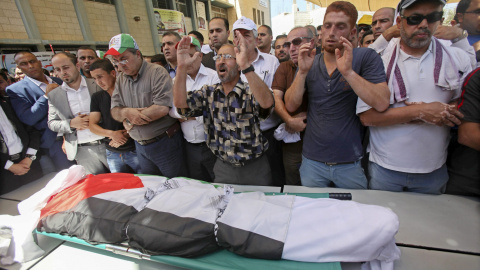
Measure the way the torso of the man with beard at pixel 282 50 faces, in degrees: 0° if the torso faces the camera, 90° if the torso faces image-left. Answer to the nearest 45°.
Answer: approximately 45°

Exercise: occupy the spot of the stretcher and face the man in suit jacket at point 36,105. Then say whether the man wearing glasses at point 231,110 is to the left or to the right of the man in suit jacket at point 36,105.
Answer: right

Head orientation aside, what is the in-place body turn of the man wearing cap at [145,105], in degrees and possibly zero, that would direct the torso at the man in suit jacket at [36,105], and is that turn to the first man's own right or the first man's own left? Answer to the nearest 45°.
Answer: approximately 90° to the first man's own right

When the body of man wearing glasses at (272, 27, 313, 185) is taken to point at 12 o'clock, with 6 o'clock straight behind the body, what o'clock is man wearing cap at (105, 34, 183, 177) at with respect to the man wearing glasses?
The man wearing cap is roughly at 3 o'clock from the man wearing glasses.

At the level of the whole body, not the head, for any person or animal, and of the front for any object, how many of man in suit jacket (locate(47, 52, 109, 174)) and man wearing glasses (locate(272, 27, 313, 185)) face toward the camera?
2

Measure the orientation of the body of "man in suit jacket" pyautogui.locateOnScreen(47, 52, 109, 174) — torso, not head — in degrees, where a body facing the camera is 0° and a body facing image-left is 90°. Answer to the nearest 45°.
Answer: approximately 0°

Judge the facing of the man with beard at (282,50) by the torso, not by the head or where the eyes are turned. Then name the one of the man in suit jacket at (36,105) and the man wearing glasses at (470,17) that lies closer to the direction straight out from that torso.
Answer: the man in suit jacket
